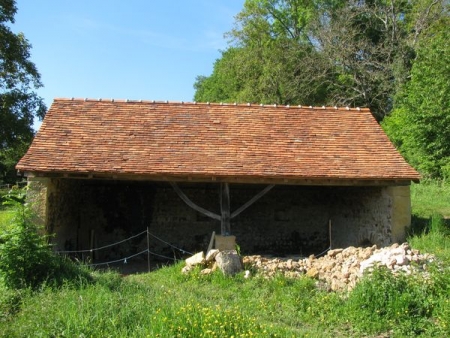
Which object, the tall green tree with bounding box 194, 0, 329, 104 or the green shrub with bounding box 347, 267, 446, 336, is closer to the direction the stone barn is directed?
the green shrub

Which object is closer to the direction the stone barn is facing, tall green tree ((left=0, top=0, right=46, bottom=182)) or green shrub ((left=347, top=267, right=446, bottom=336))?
the green shrub

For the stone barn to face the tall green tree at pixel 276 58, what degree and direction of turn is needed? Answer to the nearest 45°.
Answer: approximately 180°

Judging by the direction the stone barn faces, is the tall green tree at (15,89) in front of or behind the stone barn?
behind

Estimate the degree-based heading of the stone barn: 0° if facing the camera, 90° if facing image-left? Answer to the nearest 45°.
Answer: approximately 0°

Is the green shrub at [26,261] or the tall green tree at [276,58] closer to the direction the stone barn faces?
the green shrub

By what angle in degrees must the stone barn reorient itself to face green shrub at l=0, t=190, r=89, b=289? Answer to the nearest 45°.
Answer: approximately 45° to its right

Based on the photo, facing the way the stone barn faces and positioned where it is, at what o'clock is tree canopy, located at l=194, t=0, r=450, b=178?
The tree canopy is roughly at 7 o'clock from the stone barn.

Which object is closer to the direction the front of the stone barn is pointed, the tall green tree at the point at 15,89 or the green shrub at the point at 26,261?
the green shrub

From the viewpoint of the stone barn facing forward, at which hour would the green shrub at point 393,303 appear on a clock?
The green shrub is roughly at 11 o'clock from the stone barn.

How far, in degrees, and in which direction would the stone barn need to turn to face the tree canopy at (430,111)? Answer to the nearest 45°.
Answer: approximately 135° to its left
